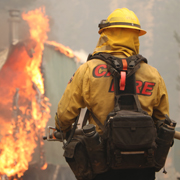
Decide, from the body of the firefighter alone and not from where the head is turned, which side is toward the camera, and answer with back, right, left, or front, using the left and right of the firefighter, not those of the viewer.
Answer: back
